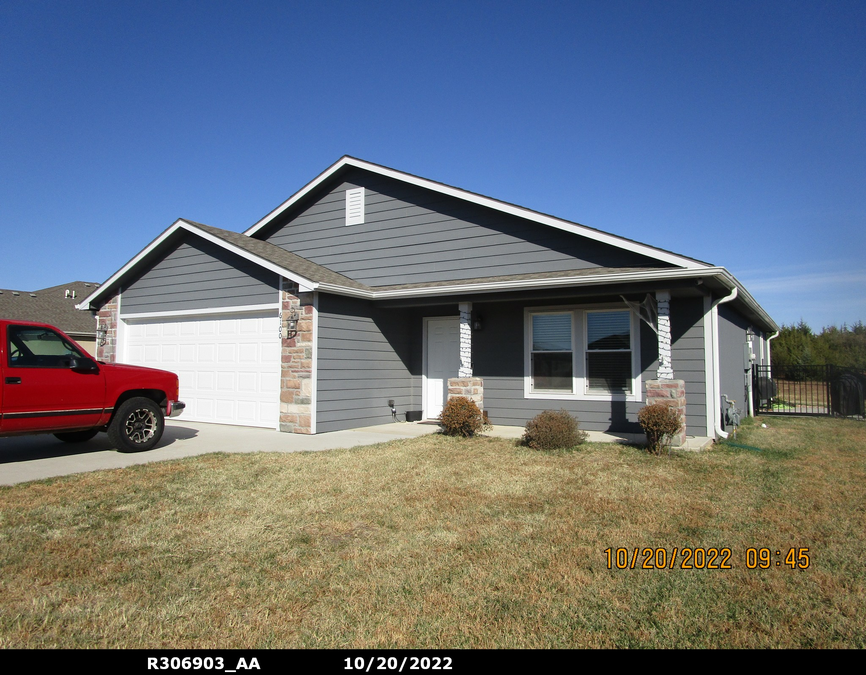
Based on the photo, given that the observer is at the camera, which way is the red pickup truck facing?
facing away from the viewer and to the right of the viewer

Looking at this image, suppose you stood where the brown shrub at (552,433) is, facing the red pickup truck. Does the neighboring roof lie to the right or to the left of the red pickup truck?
right

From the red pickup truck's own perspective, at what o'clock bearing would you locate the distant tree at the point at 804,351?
The distant tree is roughly at 1 o'clock from the red pickup truck.

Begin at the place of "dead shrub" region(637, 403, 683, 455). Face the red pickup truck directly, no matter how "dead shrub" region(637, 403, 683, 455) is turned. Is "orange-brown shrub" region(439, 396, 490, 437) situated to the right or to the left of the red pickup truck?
right

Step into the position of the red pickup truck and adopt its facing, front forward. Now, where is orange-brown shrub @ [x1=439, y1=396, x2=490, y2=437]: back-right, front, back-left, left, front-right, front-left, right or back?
front-right
